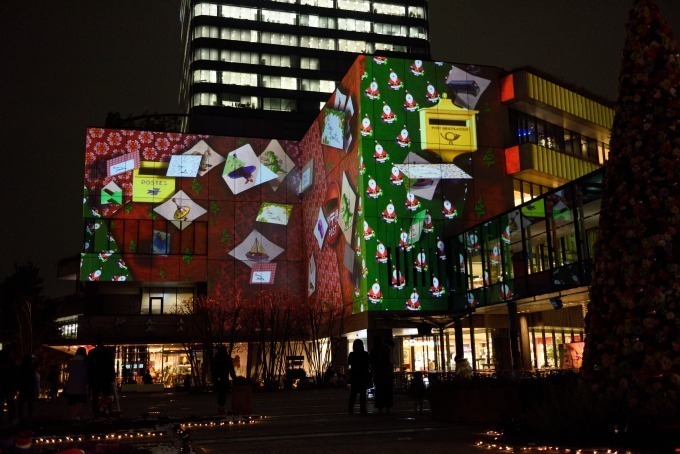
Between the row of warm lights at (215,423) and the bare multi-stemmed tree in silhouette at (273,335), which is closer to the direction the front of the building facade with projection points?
the row of warm lights

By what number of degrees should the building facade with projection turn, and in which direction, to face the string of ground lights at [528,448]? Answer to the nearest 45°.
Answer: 0° — it already faces it

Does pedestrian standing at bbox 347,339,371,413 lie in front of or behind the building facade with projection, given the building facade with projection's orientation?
in front

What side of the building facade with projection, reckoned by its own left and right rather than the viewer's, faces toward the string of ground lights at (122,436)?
front

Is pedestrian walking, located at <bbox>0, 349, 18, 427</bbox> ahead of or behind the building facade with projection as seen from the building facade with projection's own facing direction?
ahead

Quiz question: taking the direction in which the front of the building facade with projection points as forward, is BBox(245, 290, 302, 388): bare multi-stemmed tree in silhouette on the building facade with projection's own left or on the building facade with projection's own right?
on the building facade with projection's own right

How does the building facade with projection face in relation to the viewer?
toward the camera

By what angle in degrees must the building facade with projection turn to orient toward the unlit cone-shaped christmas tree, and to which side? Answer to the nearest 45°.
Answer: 0° — it already faces it

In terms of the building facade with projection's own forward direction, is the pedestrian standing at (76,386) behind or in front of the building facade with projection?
in front
